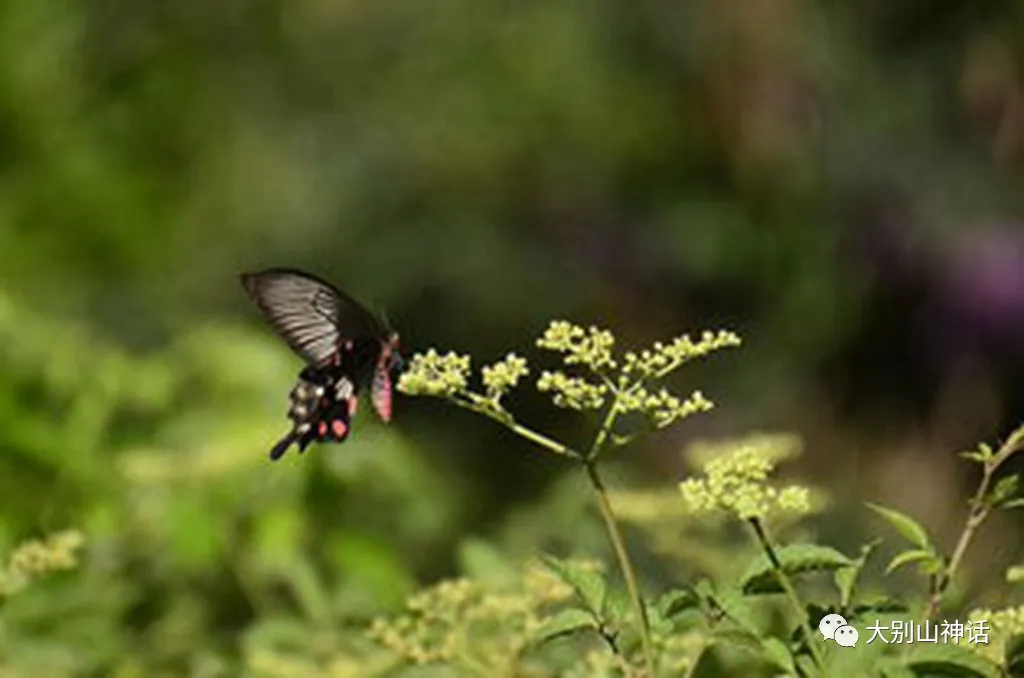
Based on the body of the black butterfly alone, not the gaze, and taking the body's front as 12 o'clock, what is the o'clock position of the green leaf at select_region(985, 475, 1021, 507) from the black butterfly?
The green leaf is roughly at 12 o'clock from the black butterfly.

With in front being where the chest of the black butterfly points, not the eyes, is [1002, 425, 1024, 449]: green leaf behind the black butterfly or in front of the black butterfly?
in front

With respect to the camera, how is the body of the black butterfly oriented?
to the viewer's right

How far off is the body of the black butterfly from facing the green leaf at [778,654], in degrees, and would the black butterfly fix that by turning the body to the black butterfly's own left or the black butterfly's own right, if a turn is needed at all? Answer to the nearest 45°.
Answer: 0° — it already faces it
